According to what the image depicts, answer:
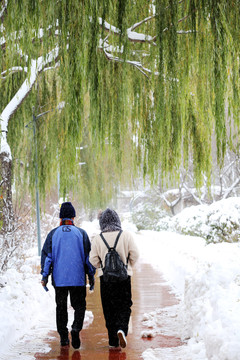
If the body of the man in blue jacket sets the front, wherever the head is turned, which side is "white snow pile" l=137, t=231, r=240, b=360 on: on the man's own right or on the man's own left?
on the man's own right

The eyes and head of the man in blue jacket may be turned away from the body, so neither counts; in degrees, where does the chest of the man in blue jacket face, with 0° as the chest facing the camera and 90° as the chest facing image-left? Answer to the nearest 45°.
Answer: approximately 180°

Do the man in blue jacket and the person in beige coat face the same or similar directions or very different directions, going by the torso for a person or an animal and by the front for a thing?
same or similar directions

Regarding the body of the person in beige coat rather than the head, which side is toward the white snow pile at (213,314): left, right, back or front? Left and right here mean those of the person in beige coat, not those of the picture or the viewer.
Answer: right

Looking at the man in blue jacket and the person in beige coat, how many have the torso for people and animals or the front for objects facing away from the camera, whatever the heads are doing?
2

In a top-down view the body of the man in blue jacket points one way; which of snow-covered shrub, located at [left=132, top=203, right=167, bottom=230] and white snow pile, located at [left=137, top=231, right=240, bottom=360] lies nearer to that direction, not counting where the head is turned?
the snow-covered shrub

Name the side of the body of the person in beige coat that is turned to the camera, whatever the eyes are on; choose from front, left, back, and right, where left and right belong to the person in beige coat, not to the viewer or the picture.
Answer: back

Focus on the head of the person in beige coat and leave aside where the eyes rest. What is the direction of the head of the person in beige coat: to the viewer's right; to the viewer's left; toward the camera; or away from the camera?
away from the camera

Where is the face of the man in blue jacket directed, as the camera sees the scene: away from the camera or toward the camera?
away from the camera

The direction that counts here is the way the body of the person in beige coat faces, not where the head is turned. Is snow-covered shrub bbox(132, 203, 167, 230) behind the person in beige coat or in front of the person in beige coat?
in front
